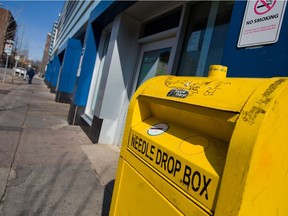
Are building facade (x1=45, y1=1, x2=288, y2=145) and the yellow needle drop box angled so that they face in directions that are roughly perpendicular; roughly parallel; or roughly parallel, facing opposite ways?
roughly parallel

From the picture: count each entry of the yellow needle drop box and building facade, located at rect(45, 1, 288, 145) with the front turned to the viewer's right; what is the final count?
0

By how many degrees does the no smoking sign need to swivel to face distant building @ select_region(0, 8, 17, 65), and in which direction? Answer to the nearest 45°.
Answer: approximately 90° to its right

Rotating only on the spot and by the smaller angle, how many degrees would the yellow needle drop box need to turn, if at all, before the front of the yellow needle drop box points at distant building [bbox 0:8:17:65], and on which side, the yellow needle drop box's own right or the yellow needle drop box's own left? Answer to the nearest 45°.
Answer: approximately 90° to the yellow needle drop box's own right

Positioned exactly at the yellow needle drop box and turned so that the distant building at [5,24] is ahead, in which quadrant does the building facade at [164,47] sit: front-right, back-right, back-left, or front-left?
front-right

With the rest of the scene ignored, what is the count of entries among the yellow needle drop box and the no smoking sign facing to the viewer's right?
0

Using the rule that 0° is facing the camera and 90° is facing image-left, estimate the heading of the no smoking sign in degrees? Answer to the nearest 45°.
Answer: approximately 45°

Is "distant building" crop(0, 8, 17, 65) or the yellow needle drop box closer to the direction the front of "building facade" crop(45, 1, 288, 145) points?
the yellow needle drop box

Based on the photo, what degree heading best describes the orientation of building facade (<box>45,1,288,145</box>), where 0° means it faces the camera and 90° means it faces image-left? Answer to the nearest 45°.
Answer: approximately 45°

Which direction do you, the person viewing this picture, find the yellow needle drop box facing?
facing the viewer and to the left of the viewer

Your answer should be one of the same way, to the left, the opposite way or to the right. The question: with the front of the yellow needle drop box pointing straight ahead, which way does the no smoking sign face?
the same way

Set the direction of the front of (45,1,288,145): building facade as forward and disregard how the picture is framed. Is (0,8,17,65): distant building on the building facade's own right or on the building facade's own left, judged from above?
on the building facade's own right

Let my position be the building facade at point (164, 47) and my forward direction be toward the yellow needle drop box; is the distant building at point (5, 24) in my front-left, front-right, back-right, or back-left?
back-right
